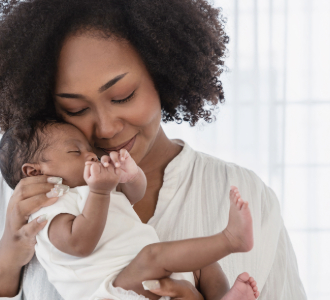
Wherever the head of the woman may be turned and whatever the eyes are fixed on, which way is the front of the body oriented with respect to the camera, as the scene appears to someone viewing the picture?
toward the camera

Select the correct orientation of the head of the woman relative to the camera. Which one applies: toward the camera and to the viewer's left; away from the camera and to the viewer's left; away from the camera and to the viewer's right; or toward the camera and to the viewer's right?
toward the camera and to the viewer's left
